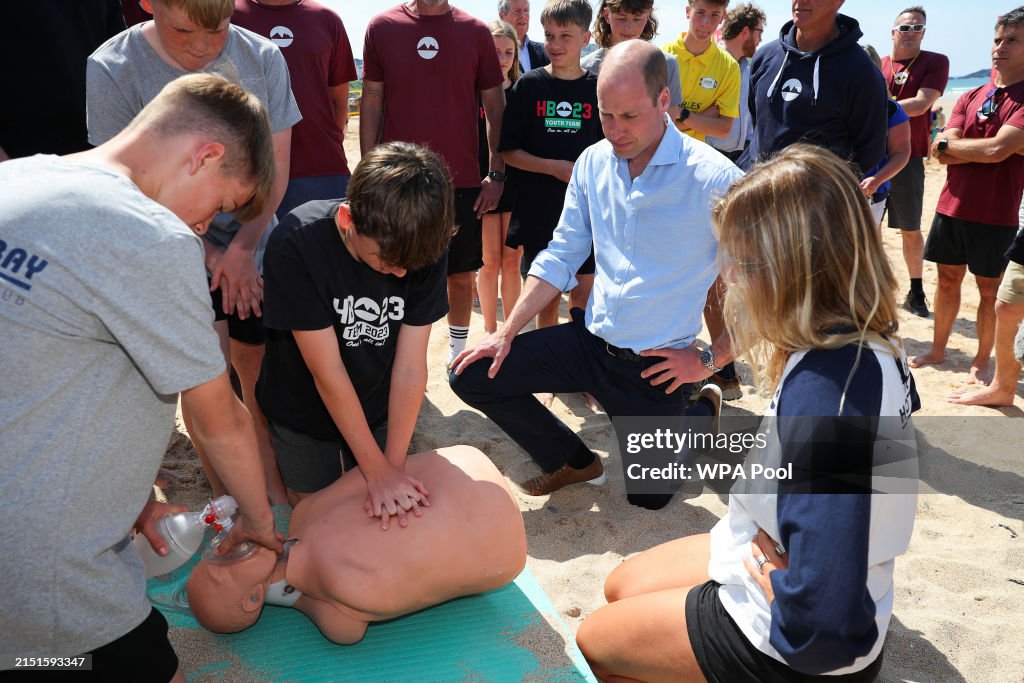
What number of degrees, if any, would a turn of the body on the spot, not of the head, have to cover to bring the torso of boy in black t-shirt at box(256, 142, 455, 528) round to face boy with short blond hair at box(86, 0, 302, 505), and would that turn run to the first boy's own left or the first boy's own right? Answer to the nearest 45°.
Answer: approximately 180°

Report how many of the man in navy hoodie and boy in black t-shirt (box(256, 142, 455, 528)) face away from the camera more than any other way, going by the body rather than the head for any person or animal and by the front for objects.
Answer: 0

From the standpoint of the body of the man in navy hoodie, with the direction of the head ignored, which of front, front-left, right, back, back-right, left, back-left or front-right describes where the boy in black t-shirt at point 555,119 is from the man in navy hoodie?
front-right

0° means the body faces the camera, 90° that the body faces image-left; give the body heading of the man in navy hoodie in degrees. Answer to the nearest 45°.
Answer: approximately 45°

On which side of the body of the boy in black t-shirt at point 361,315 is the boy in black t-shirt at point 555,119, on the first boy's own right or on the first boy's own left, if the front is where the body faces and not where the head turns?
on the first boy's own left

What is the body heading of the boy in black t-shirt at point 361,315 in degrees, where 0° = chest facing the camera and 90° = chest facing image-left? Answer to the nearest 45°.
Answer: approximately 315°

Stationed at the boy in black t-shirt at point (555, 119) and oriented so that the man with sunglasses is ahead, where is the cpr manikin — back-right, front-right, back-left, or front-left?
back-right

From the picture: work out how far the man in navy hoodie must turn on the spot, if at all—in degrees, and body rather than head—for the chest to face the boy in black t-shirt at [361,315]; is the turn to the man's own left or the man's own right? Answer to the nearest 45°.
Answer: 0° — they already face them

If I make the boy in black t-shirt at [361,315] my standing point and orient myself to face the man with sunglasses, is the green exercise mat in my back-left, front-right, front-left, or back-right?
back-right
